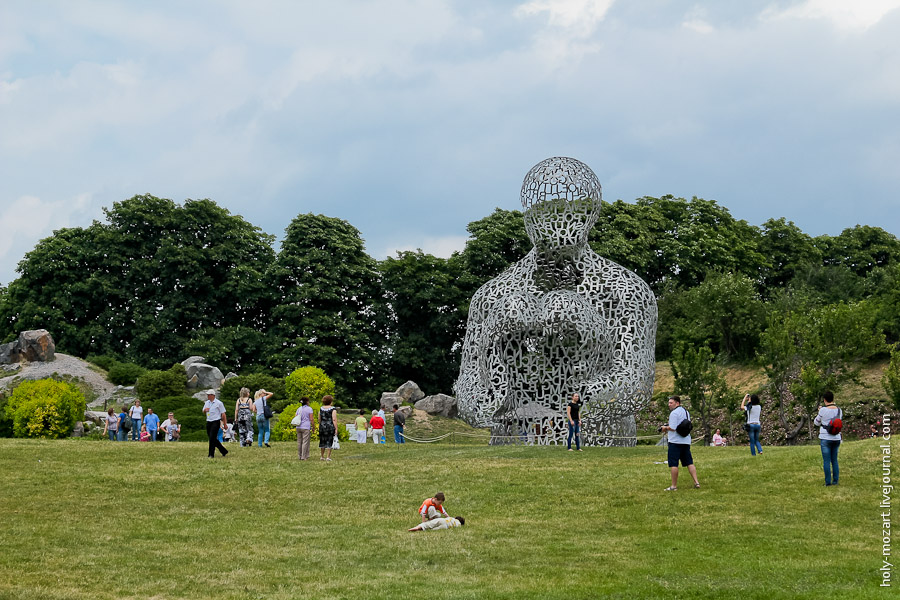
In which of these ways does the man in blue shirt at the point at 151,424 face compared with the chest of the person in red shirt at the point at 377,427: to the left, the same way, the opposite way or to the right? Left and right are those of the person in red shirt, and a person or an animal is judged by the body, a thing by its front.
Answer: the opposite way

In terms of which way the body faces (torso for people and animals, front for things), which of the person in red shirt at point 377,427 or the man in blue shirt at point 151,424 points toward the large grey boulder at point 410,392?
the person in red shirt

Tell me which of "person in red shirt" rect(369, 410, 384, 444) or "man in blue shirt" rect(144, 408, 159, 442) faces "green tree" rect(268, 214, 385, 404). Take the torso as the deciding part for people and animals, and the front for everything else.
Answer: the person in red shirt

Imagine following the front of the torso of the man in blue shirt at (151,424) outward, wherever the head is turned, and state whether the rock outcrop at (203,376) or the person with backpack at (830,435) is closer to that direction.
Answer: the person with backpack

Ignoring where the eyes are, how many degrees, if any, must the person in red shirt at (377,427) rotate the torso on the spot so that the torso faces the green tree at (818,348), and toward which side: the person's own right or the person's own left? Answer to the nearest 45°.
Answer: approximately 90° to the person's own right

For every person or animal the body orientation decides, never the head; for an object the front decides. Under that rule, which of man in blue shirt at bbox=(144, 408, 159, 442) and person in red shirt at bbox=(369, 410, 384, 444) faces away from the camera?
the person in red shirt

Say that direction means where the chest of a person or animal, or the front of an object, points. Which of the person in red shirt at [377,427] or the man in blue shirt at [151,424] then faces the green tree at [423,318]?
the person in red shirt

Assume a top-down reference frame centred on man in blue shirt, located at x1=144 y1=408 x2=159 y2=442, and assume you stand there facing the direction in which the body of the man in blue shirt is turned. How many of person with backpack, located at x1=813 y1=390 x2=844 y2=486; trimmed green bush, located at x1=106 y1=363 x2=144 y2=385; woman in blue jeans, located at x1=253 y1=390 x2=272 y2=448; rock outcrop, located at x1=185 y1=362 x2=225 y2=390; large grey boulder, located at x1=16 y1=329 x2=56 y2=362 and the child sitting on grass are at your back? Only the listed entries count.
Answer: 3

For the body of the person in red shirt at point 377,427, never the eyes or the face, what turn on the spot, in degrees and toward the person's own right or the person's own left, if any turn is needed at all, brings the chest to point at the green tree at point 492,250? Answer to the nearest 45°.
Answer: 0° — they already face it

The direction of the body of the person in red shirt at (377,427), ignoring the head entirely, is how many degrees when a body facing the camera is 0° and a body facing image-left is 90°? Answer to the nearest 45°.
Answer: approximately 180°

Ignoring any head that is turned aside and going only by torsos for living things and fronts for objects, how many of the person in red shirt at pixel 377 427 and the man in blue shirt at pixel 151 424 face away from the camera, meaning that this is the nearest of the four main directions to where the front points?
1

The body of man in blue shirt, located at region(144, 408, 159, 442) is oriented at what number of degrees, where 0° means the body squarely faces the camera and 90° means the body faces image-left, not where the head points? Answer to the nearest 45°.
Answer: approximately 0°
